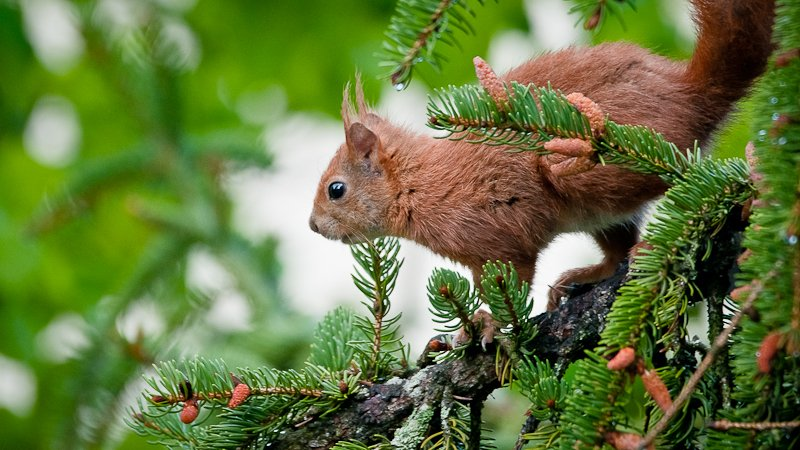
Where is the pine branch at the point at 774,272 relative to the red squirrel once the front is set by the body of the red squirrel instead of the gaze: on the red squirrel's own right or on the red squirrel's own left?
on the red squirrel's own left

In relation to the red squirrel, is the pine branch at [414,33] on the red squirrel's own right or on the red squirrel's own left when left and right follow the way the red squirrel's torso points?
on the red squirrel's own left

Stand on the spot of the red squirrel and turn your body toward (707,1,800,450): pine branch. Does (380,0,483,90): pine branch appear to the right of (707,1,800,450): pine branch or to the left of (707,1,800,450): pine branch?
right

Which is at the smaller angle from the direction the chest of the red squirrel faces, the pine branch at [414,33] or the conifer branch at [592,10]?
the pine branch

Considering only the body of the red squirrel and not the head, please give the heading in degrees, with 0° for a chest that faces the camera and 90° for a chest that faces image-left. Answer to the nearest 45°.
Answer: approximately 90°

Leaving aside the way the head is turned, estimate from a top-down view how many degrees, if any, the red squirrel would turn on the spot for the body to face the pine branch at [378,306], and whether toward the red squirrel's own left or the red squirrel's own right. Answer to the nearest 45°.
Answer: approximately 45° to the red squirrel's own left
